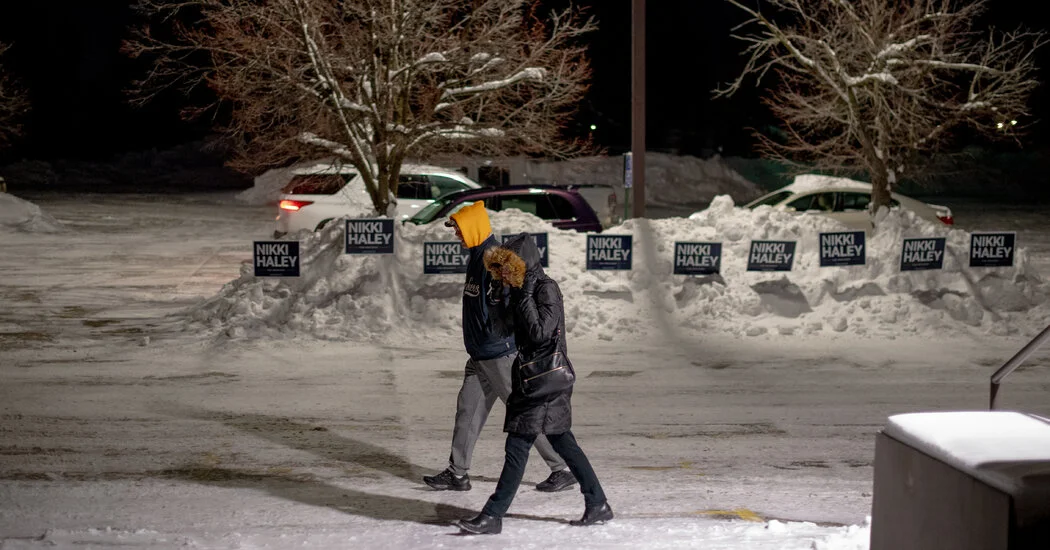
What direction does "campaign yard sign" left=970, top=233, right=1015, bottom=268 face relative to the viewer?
toward the camera

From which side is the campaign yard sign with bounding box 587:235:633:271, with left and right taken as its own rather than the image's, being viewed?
front

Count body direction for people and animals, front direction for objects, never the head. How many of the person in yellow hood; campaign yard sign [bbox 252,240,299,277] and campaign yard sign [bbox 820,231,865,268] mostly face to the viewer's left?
1

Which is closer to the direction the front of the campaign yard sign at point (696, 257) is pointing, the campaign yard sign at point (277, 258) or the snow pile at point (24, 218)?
the campaign yard sign

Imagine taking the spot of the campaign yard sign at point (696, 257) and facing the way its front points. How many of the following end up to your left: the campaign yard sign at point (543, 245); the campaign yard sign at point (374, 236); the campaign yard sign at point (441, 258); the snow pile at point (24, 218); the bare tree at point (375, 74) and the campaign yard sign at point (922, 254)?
1

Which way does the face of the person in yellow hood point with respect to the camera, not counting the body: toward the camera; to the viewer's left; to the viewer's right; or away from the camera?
to the viewer's left

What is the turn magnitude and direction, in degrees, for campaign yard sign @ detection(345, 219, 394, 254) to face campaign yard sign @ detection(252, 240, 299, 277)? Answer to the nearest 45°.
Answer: approximately 90° to its right

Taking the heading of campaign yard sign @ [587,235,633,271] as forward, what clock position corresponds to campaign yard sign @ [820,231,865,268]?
campaign yard sign @ [820,231,865,268] is roughly at 9 o'clock from campaign yard sign @ [587,235,633,271].

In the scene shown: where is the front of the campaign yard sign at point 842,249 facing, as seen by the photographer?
facing the viewer

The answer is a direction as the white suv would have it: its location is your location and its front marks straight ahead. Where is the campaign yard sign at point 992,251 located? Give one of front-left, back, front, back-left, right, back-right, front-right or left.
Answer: front-right

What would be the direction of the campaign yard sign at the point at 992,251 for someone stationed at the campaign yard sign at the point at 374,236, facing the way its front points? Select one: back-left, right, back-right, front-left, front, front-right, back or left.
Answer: left

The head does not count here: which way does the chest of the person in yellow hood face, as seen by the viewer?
to the viewer's left

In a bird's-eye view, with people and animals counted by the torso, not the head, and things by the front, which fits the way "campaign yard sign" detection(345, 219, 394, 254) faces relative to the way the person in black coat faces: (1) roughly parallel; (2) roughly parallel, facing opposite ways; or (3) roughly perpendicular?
roughly perpendicular
